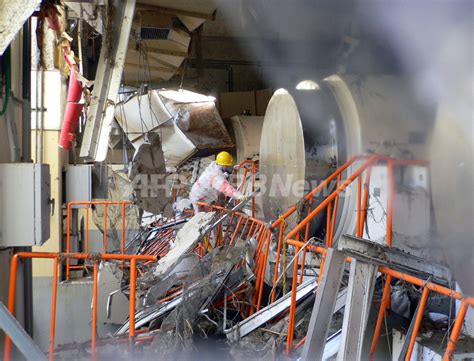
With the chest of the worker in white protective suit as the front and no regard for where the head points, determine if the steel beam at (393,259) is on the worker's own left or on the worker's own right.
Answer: on the worker's own right

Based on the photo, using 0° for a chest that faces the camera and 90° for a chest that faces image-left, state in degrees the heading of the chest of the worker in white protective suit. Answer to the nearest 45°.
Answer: approximately 270°

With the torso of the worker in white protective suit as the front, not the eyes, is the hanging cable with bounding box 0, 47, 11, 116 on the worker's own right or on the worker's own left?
on the worker's own right

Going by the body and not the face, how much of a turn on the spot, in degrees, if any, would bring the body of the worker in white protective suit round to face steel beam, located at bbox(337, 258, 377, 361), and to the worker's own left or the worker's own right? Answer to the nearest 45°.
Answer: approximately 90° to the worker's own right

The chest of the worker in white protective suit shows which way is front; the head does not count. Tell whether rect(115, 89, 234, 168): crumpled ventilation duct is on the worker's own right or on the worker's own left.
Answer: on the worker's own left

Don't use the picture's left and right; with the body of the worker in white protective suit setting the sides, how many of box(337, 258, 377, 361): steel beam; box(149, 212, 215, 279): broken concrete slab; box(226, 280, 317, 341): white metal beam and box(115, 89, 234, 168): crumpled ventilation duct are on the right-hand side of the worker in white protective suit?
3

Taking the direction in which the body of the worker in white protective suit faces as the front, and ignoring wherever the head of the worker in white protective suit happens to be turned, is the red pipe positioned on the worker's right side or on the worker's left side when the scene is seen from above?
on the worker's right side

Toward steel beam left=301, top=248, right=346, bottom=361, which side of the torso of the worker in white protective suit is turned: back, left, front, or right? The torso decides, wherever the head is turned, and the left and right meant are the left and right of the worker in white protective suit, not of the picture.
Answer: right
